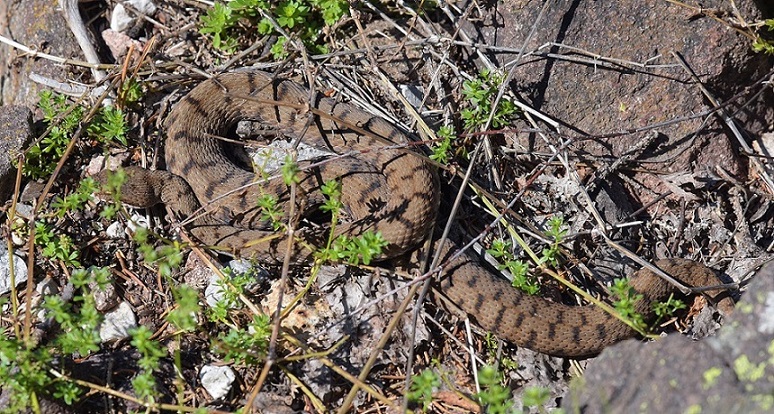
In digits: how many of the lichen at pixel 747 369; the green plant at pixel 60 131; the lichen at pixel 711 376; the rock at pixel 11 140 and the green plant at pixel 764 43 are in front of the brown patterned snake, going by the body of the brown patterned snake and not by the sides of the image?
2

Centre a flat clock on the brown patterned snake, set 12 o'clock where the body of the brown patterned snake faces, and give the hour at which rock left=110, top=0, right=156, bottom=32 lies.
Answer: The rock is roughly at 1 o'clock from the brown patterned snake.

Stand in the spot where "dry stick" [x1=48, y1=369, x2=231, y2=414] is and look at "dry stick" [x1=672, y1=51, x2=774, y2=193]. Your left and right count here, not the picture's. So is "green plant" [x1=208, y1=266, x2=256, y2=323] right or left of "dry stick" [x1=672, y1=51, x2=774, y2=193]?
left

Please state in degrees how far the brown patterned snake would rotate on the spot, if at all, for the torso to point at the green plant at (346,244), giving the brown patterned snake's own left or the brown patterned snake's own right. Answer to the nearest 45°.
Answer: approximately 90° to the brown patterned snake's own left

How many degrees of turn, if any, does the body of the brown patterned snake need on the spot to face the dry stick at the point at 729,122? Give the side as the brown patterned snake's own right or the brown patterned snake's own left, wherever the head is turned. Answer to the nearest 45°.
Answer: approximately 180°

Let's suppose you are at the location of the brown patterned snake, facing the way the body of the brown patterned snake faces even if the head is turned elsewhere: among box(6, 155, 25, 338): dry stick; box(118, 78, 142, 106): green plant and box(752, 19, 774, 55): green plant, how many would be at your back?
1

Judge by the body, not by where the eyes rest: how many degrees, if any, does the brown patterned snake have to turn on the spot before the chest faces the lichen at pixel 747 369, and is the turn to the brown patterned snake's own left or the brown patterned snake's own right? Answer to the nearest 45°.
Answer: approximately 135° to the brown patterned snake's own left

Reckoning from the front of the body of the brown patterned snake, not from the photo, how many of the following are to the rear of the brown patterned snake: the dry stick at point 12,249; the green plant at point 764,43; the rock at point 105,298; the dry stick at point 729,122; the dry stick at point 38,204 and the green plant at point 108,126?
2

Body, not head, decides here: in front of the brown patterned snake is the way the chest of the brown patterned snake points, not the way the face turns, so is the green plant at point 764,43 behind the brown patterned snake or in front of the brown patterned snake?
behind

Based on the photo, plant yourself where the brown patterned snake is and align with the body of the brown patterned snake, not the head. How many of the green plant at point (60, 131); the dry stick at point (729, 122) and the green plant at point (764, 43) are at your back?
2
